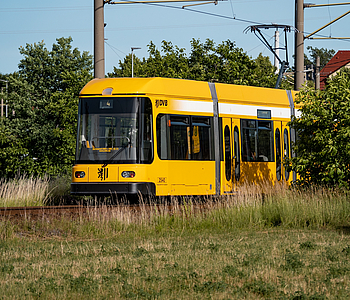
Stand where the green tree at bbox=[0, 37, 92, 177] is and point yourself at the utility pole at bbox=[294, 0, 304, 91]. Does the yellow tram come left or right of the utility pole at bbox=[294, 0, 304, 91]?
right

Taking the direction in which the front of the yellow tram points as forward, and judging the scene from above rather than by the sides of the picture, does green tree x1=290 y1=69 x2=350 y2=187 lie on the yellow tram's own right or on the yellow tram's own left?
on the yellow tram's own left

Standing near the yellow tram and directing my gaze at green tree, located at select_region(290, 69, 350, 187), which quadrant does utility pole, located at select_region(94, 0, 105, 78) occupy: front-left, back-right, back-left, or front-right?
back-left

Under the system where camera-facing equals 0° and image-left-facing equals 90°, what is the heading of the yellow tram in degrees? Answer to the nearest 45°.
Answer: approximately 45°

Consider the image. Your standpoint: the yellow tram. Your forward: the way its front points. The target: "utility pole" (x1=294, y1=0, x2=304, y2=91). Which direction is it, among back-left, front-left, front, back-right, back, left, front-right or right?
back

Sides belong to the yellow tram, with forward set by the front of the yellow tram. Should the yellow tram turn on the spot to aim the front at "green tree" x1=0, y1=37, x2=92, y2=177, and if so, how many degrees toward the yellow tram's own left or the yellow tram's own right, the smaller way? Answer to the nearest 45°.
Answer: approximately 90° to the yellow tram's own right
